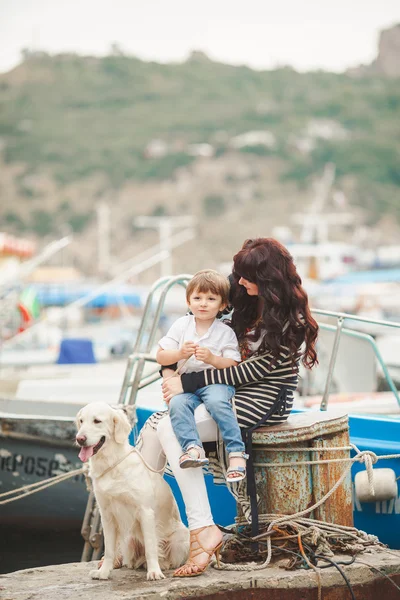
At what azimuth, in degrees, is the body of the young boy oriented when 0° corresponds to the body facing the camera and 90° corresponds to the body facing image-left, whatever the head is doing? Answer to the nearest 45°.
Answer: approximately 0°

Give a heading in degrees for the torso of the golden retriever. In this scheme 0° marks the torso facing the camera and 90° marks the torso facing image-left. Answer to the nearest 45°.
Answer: approximately 45°

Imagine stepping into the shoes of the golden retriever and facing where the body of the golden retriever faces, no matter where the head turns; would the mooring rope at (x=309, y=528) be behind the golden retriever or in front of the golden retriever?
behind

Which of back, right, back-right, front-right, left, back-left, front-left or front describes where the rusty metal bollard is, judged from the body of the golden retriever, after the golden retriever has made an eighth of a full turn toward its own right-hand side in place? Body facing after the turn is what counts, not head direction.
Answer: back
